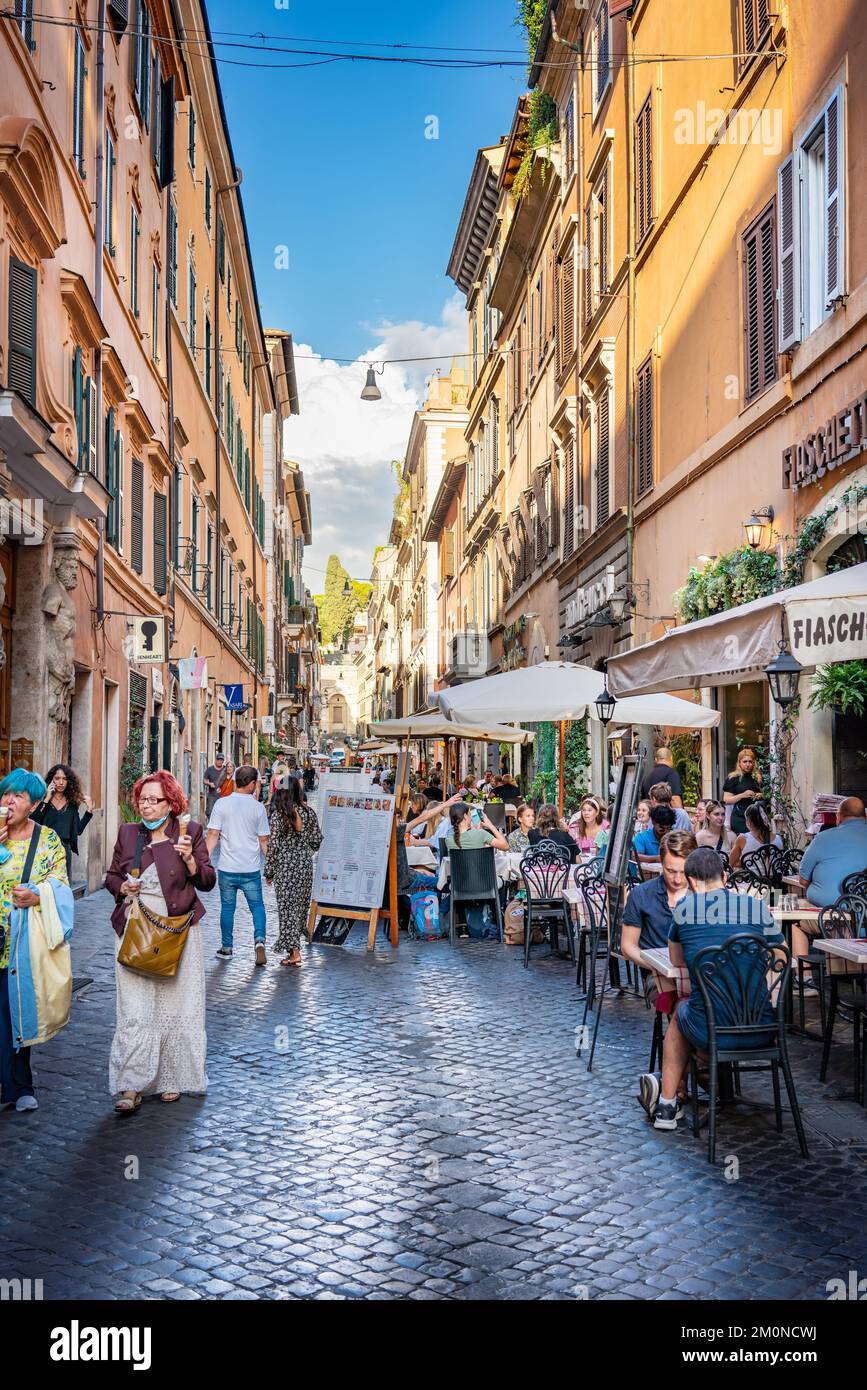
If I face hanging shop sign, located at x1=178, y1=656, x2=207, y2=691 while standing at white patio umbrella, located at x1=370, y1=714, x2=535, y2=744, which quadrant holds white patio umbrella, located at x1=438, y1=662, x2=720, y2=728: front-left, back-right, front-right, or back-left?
back-left

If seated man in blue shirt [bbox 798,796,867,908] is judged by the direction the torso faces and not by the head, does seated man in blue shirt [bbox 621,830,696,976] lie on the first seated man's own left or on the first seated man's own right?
on the first seated man's own left

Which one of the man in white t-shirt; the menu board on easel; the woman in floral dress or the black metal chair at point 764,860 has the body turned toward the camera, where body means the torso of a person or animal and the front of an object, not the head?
the menu board on easel

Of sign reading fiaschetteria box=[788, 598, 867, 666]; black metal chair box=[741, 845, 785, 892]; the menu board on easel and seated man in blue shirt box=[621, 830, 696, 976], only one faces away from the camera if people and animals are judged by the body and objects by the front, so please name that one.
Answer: the black metal chair

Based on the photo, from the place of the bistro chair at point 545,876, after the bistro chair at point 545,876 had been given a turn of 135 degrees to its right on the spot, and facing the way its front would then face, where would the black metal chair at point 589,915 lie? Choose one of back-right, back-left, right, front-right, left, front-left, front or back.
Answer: front-right

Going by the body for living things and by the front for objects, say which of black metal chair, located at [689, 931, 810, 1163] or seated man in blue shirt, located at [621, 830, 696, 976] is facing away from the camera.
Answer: the black metal chair

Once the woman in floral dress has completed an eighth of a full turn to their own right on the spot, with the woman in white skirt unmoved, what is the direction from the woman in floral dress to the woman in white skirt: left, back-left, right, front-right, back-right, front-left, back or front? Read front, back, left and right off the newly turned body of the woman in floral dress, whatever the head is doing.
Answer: back-right

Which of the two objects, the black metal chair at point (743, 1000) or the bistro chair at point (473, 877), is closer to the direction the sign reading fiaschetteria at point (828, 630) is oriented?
the black metal chair

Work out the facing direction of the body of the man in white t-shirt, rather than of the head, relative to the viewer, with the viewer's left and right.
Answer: facing away from the viewer

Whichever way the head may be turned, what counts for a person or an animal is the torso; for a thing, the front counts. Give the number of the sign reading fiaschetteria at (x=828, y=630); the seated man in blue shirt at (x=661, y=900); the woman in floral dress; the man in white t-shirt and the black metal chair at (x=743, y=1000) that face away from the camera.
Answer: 3

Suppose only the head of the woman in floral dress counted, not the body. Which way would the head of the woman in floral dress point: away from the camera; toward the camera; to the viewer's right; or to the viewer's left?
away from the camera

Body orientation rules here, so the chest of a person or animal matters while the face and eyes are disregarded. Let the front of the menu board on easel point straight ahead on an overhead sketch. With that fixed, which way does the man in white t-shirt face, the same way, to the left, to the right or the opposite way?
the opposite way

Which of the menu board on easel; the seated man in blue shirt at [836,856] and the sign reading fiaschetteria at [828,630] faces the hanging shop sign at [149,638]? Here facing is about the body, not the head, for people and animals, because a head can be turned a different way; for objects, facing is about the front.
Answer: the seated man in blue shirt

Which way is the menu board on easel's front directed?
toward the camera
